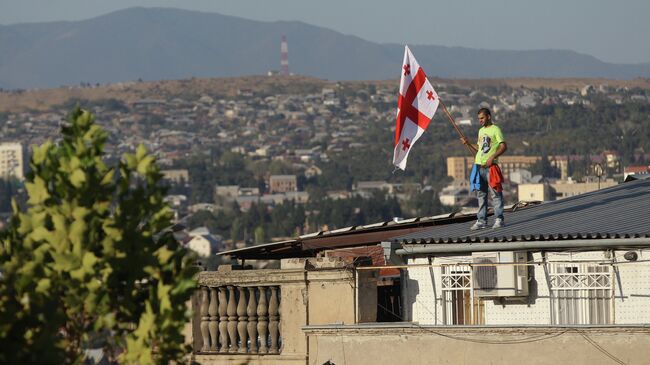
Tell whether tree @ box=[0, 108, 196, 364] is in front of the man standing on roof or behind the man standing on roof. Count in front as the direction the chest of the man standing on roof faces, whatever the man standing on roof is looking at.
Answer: in front

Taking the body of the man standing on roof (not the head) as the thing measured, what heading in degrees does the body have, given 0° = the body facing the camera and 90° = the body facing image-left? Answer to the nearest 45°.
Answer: approximately 45°
